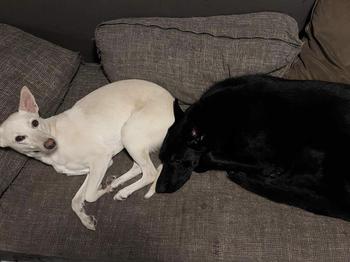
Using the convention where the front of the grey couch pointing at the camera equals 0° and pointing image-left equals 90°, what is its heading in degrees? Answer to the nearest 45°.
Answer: approximately 0°

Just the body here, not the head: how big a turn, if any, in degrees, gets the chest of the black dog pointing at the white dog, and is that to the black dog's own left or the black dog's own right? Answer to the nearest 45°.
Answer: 0° — it already faces it

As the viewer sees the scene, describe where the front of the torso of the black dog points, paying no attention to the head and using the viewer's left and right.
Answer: facing to the left of the viewer
